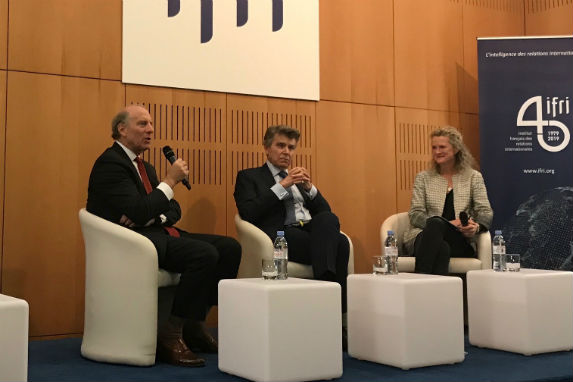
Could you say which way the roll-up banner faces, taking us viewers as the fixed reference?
facing the viewer

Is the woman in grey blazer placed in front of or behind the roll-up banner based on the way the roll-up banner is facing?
in front

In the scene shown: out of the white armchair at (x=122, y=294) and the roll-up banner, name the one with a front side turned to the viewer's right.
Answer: the white armchair

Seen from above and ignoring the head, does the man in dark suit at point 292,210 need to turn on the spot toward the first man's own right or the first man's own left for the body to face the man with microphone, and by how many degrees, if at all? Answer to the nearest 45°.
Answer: approximately 90° to the first man's own right

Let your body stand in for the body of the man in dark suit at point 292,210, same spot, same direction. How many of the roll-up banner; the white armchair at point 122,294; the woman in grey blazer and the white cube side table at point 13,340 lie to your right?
2

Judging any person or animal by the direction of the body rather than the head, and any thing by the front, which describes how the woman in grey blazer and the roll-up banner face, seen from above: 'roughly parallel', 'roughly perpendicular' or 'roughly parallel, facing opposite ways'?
roughly parallel

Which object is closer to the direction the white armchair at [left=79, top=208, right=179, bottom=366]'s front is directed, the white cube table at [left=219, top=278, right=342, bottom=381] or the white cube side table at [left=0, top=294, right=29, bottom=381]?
the white cube table

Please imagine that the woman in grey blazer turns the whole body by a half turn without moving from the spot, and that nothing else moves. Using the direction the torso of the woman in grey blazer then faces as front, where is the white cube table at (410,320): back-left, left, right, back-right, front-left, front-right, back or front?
back

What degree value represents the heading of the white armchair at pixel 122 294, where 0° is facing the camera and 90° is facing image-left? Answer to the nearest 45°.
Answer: approximately 270°

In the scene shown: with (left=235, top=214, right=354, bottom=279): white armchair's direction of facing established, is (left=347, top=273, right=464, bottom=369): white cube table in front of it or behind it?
in front

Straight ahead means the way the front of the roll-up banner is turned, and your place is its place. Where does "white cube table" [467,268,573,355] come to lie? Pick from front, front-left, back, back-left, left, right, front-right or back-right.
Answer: front

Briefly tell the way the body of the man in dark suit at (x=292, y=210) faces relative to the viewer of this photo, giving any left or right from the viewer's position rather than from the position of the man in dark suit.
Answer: facing the viewer and to the right of the viewer

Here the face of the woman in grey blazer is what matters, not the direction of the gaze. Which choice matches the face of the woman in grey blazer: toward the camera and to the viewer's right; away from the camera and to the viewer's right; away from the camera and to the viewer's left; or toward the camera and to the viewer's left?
toward the camera and to the viewer's left

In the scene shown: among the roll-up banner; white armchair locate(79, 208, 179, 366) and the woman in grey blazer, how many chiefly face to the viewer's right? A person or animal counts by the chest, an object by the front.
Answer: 1

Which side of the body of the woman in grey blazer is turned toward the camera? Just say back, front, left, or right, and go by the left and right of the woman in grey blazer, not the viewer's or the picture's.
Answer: front

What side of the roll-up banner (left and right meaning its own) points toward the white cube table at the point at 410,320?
front

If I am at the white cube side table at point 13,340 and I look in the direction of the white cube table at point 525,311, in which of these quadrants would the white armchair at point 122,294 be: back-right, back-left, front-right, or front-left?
front-left

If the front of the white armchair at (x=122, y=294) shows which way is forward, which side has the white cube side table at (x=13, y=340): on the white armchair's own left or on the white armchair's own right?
on the white armchair's own right

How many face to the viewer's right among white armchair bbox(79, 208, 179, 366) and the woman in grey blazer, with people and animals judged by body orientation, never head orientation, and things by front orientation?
1
